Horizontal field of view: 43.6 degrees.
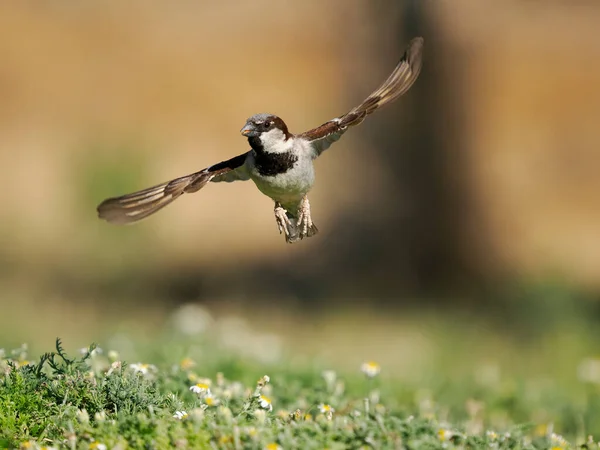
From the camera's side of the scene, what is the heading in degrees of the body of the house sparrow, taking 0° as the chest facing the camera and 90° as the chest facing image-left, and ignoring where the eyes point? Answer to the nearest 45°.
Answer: approximately 45°

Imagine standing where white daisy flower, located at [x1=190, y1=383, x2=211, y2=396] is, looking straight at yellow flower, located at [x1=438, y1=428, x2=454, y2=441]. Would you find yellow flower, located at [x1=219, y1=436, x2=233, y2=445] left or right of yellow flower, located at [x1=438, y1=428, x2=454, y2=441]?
right
